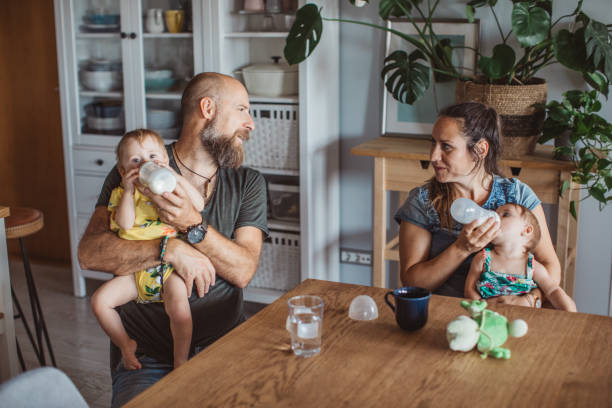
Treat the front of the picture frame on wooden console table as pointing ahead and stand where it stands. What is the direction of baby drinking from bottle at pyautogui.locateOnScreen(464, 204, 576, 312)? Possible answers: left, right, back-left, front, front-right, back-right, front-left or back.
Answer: front

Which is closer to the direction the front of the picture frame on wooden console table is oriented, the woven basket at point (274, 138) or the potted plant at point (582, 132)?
the potted plant

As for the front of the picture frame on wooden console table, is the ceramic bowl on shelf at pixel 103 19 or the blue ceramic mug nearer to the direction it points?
the blue ceramic mug

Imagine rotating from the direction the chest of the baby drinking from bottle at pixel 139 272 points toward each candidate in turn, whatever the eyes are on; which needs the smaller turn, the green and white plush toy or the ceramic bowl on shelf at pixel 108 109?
the green and white plush toy

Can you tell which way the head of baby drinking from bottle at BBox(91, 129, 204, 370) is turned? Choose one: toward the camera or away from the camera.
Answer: toward the camera

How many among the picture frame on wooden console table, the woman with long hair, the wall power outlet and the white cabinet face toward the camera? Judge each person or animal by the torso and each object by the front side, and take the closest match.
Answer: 4

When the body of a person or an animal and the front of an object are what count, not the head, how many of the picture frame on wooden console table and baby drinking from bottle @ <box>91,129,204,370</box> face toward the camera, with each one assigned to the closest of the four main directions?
2

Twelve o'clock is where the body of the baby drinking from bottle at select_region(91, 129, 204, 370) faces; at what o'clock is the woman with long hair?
The woman with long hair is roughly at 9 o'clock from the baby drinking from bottle.

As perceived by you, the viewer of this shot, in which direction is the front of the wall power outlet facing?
facing the viewer

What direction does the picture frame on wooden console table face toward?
toward the camera
